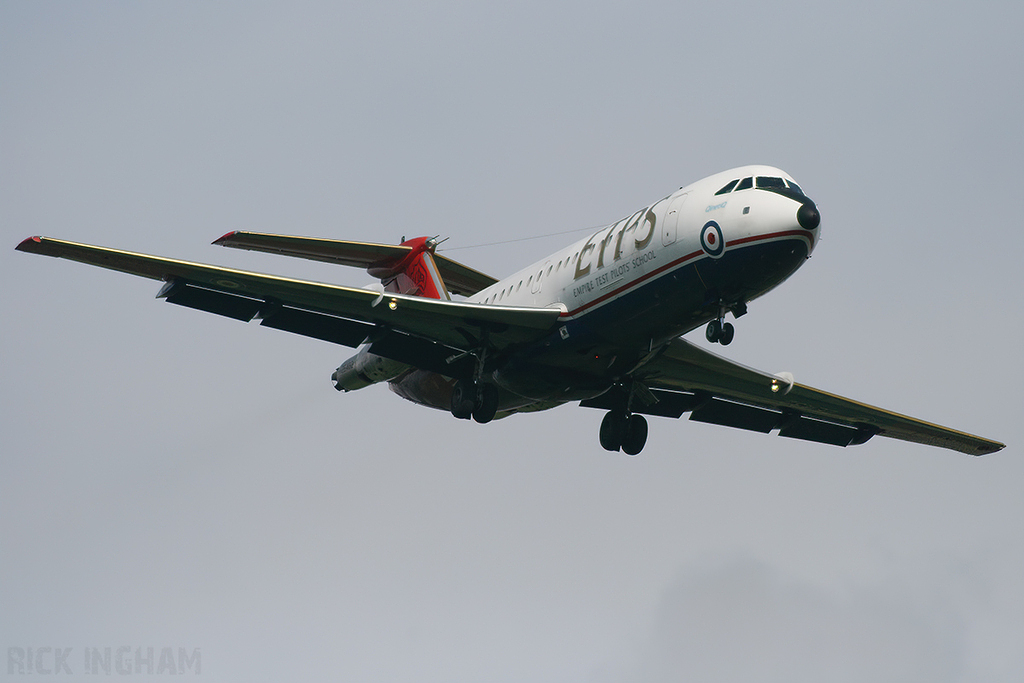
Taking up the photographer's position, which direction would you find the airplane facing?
facing the viewer and to the right of the viewer
